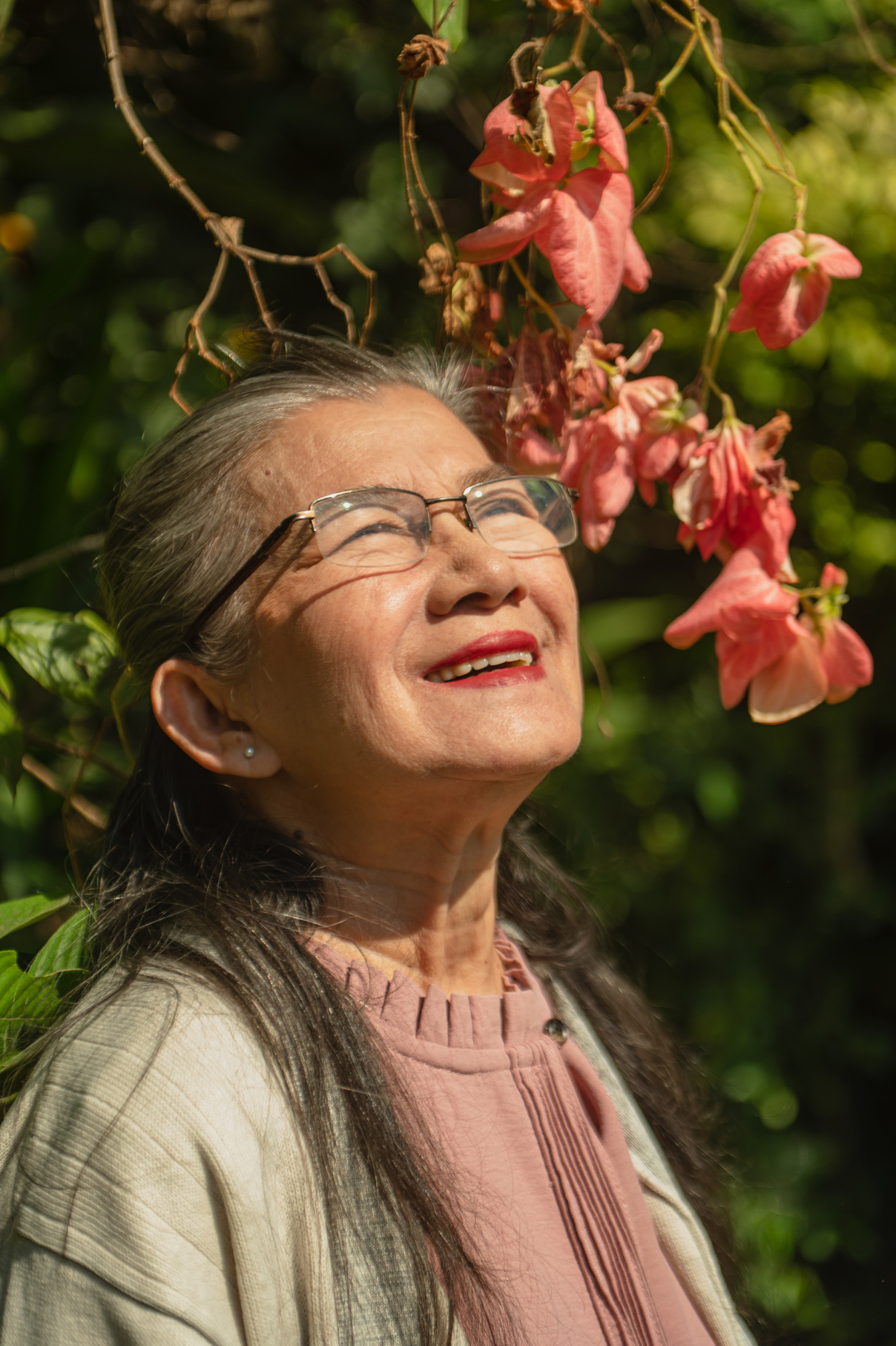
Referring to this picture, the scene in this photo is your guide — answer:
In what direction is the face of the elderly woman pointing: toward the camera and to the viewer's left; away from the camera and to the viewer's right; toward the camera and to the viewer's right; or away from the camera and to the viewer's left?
toward the camera and to the viewer's right

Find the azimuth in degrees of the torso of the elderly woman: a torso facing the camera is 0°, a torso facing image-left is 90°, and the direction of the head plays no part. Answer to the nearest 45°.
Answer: approximately 315°
